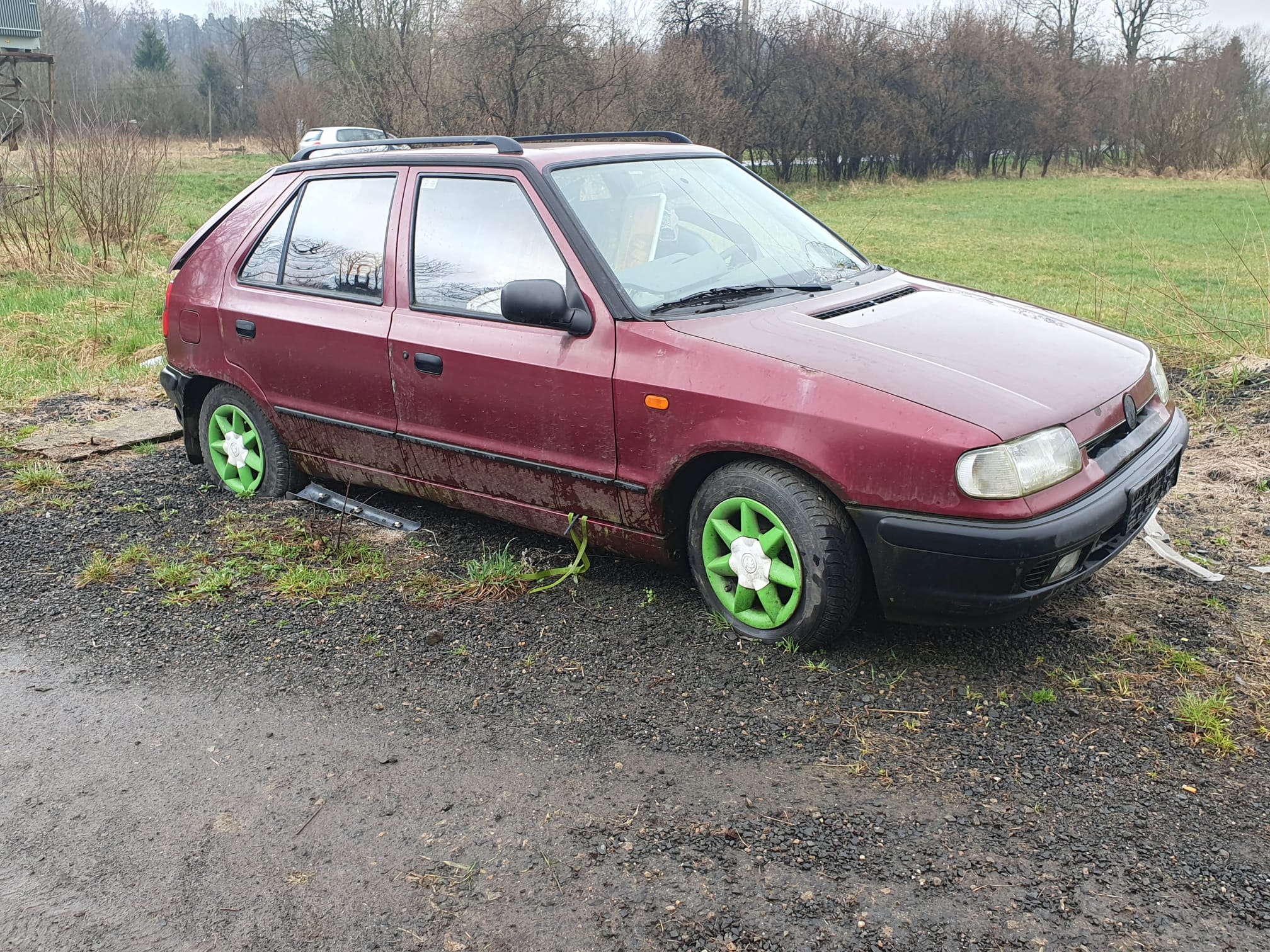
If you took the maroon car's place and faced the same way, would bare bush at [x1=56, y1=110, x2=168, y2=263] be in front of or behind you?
behind

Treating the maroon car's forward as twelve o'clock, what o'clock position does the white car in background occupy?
The white car in background is roughly at 7 o'clock from the maroon car.

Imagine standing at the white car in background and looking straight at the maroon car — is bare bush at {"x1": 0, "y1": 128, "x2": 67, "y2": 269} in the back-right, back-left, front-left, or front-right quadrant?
front-right

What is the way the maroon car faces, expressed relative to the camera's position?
facing the viewer and to the right of the viewer

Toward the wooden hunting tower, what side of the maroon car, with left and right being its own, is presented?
back

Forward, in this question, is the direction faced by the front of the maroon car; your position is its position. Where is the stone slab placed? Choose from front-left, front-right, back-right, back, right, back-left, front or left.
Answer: back

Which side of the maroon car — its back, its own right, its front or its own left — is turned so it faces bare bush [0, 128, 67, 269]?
back

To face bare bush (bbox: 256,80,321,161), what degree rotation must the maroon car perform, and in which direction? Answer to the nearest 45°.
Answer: approximately 135° to its left
